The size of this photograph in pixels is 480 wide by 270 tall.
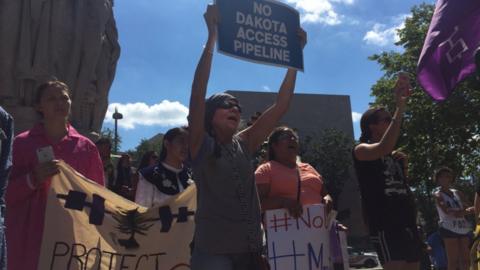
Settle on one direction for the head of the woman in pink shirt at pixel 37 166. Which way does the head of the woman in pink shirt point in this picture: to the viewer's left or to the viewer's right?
to the viewer's right

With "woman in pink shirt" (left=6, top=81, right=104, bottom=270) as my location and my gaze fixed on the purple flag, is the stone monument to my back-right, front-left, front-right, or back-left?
back-left

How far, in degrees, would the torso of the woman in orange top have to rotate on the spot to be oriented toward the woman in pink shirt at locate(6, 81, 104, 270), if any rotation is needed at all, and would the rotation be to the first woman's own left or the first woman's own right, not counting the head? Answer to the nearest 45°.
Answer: approximately 90° to the first woman's own right

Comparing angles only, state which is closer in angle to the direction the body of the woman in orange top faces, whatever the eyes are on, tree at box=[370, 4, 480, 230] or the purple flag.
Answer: the purple flag

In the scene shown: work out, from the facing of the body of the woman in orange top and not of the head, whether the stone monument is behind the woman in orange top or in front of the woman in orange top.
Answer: behind

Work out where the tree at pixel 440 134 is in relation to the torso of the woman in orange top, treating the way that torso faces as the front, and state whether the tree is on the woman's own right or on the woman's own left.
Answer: on the woman's own left

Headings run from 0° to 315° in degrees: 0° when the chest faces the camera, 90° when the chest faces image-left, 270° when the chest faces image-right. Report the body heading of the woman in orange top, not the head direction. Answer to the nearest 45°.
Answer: approximately 315°
